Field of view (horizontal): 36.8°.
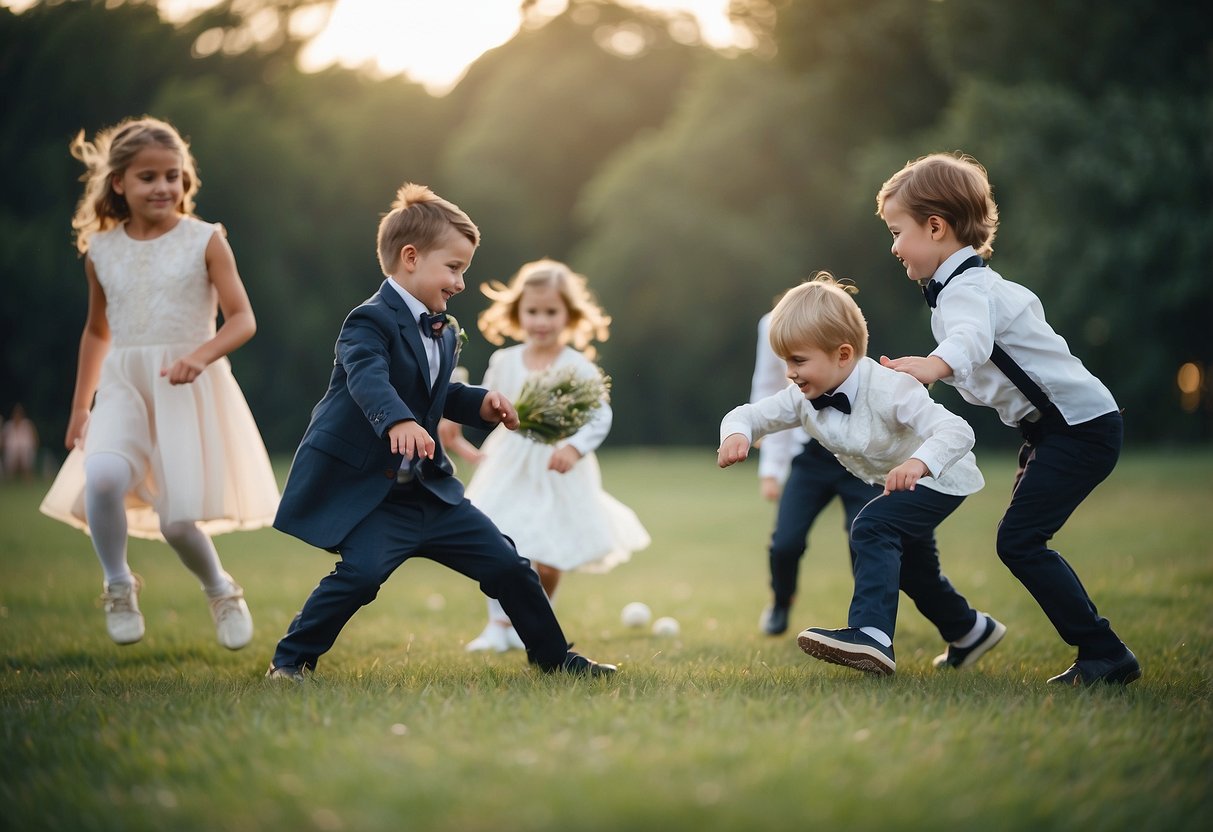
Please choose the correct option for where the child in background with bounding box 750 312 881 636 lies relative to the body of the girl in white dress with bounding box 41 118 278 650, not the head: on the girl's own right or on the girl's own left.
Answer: on the girl's own left

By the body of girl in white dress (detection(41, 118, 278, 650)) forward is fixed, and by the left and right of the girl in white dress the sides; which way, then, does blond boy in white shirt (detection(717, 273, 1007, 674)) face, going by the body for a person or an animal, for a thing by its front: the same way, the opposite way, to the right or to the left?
to the right

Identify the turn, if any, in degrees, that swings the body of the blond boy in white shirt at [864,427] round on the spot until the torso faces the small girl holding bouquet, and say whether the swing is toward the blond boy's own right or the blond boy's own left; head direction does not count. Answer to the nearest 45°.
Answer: approximately 90° to the blond boy's own right

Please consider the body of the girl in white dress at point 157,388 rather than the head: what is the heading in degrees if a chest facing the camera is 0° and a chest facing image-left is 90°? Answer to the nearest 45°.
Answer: approximately 0°

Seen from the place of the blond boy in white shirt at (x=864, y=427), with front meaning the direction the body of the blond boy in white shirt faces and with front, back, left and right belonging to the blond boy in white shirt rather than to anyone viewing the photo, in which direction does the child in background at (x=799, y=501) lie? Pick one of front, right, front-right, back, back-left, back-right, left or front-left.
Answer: back-right

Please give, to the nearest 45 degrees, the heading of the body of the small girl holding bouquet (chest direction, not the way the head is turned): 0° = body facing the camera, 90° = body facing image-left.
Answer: approximately 0°

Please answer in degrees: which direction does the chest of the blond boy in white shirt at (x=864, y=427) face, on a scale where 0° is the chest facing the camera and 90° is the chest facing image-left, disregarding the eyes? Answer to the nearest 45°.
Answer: approximately 45°

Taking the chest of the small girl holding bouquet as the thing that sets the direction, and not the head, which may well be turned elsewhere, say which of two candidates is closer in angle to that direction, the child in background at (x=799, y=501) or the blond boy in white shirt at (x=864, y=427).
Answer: the blond boy in white shirt
